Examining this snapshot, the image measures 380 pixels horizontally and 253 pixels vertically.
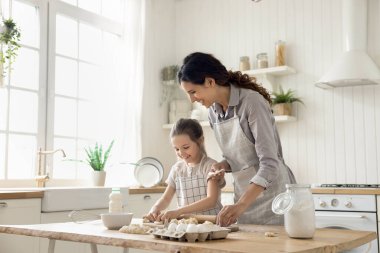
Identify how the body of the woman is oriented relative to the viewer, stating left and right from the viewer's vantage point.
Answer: facing the viewer and to the left of the viewer

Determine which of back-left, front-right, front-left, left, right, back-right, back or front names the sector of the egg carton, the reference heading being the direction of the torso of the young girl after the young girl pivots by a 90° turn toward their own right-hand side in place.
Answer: back-left

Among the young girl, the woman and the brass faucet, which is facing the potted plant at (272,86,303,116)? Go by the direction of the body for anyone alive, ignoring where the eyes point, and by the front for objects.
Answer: the brass faucet

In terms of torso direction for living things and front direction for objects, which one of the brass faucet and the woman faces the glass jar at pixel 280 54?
the brass faucet

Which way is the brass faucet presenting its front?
to the viewer's right

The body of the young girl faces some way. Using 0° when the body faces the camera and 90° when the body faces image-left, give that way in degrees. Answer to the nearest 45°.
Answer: approximately 45°

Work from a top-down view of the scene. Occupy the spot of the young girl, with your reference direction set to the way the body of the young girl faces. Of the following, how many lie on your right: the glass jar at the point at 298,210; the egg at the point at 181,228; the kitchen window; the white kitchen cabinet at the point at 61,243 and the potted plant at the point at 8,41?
3

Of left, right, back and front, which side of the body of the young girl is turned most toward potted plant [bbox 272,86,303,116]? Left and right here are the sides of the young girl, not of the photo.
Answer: back

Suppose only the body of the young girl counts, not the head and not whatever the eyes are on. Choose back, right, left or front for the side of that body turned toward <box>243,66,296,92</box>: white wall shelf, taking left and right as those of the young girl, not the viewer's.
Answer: back

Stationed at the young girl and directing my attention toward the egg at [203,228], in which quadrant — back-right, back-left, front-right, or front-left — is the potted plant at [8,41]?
back-right

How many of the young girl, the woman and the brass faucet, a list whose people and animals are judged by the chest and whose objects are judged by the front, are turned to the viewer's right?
1

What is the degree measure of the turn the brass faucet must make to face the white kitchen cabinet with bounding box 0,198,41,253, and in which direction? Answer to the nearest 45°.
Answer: approximately 90° to its right
